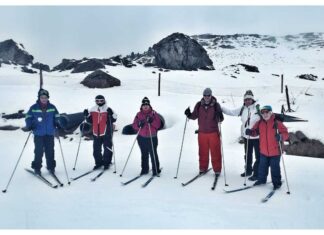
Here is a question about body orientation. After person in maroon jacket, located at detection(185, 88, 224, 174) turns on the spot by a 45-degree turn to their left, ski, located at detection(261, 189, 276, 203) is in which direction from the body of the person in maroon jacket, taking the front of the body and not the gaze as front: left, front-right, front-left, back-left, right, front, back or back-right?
front

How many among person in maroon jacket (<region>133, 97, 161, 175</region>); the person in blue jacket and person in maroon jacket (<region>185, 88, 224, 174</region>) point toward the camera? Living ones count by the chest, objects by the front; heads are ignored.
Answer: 3

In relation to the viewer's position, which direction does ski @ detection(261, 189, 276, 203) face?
facing the viewer and to the left of the viewer

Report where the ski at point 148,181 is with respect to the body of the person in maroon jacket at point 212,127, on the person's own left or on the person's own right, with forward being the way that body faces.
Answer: on the person's own right

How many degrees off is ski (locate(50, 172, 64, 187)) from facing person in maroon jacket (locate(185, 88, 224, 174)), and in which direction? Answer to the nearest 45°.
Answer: approximately 45° to its left

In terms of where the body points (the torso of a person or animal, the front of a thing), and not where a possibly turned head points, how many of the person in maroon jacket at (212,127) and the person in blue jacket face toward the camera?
2

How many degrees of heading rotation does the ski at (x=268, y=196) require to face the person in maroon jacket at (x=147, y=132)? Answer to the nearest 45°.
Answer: approximately 45° to its right

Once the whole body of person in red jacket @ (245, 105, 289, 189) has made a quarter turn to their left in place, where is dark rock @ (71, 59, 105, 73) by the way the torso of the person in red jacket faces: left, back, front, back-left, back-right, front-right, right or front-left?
back
